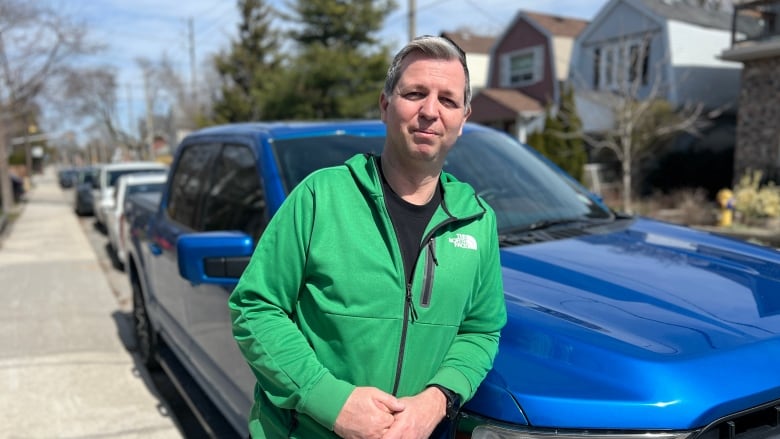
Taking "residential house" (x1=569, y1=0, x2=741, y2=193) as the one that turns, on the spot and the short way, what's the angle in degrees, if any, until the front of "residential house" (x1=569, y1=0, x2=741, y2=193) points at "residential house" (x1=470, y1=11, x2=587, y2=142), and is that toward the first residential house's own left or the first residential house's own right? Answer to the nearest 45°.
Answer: approximately 90° to the first residential house's own right

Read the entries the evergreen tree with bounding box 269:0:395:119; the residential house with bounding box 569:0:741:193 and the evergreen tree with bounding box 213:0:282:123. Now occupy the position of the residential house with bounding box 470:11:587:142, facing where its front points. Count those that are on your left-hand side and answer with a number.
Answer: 1

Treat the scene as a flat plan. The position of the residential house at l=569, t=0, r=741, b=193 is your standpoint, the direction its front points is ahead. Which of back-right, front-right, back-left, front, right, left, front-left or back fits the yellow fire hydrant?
front-left

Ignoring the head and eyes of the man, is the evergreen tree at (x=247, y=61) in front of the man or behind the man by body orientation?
behind

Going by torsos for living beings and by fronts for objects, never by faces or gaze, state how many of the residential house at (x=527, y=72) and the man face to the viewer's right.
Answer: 0

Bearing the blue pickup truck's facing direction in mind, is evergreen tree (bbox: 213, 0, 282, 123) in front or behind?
behind

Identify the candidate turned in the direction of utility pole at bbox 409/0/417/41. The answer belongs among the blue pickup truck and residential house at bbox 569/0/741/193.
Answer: the residential house

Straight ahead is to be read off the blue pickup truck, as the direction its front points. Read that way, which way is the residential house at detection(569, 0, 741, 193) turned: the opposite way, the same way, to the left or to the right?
to the right

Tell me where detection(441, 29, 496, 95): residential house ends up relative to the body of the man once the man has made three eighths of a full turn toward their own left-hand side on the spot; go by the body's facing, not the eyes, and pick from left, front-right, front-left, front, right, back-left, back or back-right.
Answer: front-left

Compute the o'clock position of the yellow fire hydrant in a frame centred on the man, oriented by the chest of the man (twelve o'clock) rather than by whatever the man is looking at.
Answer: The yellow fire hydrant is roughly at 7 o'clock from the man.

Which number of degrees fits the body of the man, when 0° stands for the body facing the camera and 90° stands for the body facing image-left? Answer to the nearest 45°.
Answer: approximately 0°

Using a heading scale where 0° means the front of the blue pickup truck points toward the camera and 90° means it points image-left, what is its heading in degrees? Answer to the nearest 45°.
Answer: approximately 315°
